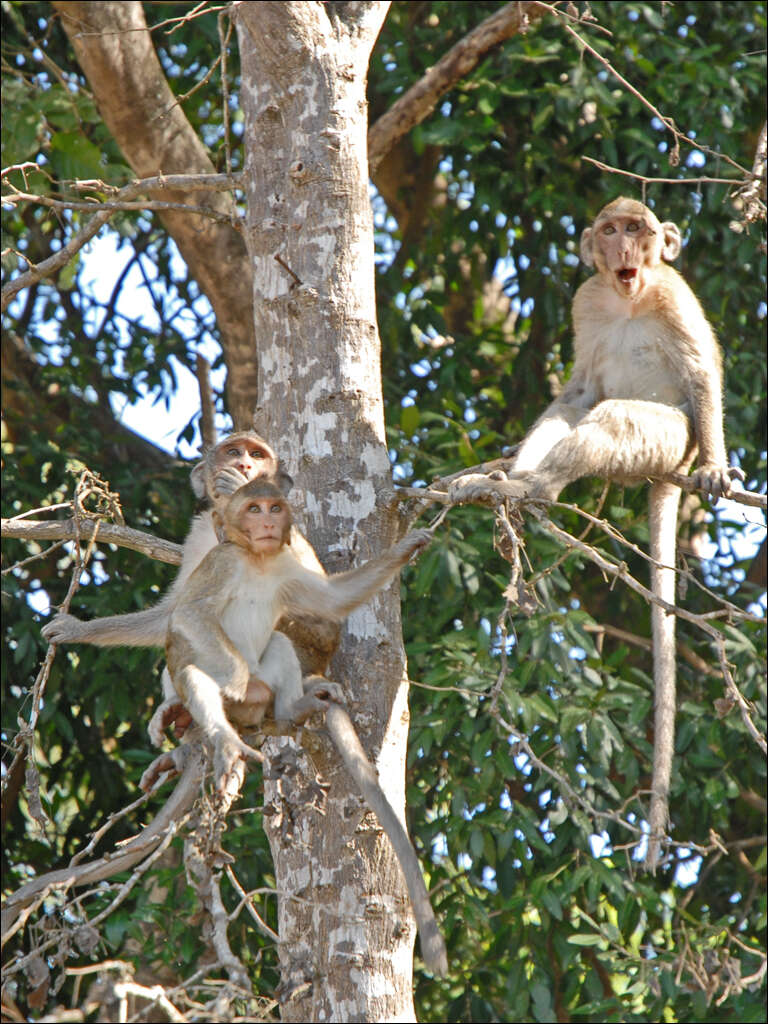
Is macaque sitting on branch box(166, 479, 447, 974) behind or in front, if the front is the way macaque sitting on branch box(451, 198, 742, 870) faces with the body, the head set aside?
in front

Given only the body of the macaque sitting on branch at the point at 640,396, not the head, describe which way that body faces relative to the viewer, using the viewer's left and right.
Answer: facing the viewer and to the left of the viewer

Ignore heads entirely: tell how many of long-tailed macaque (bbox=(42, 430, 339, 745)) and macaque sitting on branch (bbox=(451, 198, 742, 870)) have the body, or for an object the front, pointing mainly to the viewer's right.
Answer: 0

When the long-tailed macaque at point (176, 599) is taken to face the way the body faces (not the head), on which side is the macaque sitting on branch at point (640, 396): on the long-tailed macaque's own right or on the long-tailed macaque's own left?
on the long-tailed macaque's own left

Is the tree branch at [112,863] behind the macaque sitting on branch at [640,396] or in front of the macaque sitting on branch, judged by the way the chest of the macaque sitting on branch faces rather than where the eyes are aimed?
in front

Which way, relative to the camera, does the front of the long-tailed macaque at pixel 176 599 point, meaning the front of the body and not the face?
toward the camera
